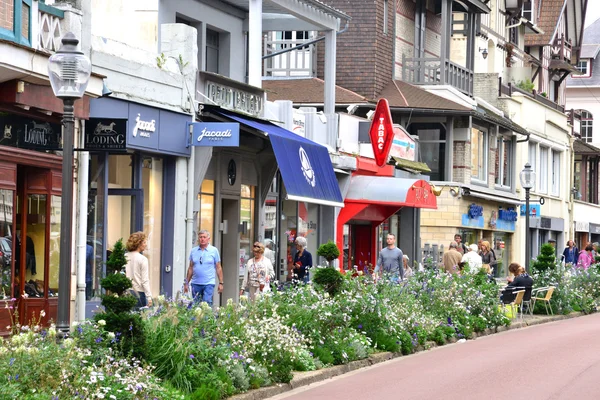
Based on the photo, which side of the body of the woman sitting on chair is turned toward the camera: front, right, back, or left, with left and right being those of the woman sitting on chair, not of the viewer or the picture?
left

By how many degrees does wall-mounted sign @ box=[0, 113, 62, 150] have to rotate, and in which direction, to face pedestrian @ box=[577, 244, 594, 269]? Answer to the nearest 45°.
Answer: approximately 90° to its left

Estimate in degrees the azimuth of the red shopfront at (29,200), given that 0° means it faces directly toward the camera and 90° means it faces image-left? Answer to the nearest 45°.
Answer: approximately 315°

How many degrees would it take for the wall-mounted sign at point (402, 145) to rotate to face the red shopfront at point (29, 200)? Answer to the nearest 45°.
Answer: approximately 45° to its right

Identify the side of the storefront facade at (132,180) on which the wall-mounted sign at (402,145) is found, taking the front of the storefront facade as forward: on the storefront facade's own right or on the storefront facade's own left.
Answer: on the storefront facade's own left

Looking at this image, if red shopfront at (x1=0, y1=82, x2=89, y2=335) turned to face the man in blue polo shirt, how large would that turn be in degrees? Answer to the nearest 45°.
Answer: approximately 90° to its left

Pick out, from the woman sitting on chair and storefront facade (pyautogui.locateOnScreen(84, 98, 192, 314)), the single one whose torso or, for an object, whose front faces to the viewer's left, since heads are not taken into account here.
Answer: the woman sitting on chair

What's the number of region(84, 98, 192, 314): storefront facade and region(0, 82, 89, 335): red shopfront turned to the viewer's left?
0

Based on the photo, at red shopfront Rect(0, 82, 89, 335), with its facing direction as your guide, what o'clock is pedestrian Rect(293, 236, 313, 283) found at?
The pedestrian is roughly at 9 o'clock from the red shopfront.
